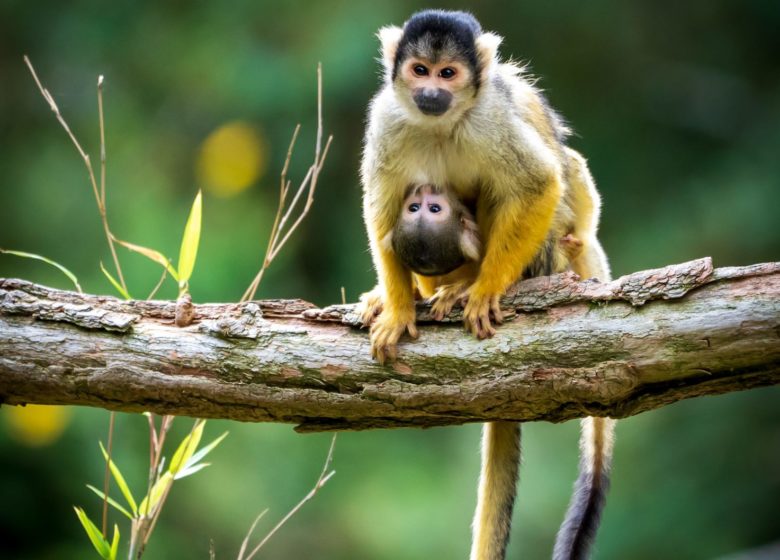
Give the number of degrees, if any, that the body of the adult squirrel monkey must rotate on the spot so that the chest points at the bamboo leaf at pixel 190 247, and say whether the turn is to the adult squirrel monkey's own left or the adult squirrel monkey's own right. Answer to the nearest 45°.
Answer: approximately 45° to the adult squirrel monkey's own right

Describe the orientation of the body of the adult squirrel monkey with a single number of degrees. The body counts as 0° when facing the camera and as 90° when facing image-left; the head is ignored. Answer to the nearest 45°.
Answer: approximately 45°
